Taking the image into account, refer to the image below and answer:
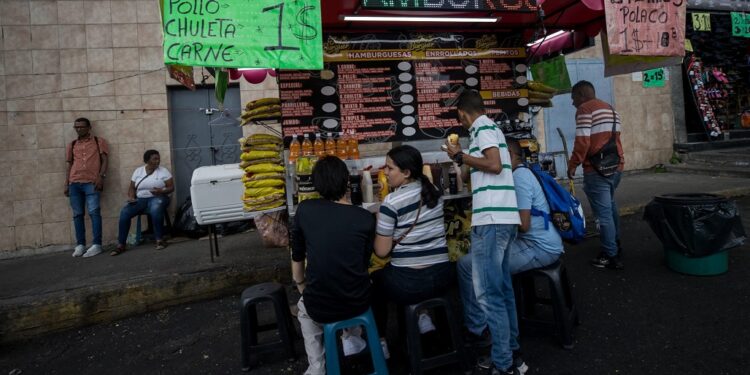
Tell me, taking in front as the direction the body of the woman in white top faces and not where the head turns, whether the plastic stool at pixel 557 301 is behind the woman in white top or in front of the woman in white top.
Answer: in front

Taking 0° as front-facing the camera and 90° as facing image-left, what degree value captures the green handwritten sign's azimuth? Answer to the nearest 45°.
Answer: approximately 0°

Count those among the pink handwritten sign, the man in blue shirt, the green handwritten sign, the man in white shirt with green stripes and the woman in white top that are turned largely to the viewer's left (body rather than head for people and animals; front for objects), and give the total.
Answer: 2

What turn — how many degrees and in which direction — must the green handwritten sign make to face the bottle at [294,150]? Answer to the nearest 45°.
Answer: approximately 180°

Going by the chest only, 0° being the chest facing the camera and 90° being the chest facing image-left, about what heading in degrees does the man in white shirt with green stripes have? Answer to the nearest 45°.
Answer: approximately 90°

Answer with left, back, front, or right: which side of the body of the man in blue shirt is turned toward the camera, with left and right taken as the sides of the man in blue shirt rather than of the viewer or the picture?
left

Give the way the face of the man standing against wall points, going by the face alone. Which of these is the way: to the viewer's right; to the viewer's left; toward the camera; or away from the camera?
toward the camera

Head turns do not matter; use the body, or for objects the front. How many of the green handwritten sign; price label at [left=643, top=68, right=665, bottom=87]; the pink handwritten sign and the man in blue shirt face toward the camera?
3

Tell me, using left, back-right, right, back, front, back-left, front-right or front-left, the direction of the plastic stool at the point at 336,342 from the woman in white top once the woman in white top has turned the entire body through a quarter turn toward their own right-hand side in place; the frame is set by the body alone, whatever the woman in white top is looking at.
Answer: left

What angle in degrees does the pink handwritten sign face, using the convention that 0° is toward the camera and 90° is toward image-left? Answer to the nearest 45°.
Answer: approximately 0°

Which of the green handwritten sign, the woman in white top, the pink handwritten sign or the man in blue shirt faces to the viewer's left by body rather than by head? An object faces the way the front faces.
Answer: the man in blue shirt

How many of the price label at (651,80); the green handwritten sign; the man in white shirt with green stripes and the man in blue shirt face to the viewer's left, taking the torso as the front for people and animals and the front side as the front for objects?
2

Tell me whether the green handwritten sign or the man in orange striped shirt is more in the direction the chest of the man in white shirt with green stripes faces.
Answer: the green handwritten sign

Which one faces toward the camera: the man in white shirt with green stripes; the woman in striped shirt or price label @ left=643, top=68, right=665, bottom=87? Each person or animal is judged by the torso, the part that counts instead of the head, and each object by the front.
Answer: the price label

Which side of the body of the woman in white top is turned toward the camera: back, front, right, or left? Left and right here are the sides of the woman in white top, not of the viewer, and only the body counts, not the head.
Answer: front
